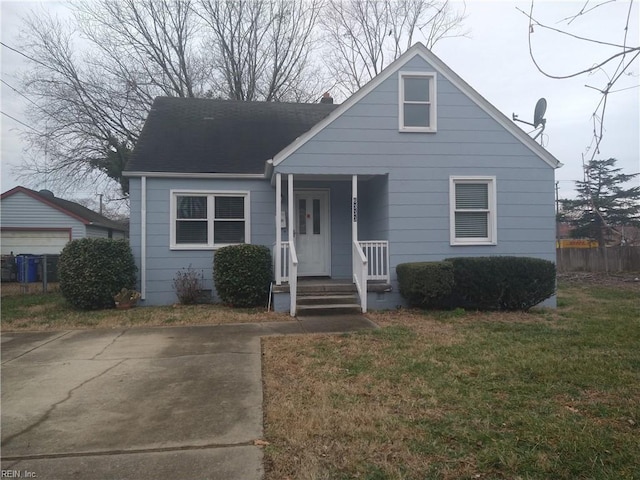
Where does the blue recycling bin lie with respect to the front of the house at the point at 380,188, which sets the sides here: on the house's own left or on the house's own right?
on the house's own right

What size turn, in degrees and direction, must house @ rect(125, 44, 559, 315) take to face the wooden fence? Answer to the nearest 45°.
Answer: approximately 135° to its left

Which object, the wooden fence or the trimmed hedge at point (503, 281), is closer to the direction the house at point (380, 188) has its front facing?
the trimmed hedge

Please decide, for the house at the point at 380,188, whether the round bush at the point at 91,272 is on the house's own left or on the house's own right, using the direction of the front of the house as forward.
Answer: on the house's own right

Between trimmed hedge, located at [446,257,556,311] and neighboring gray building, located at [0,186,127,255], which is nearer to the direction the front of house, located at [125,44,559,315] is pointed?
the trimmed hedge

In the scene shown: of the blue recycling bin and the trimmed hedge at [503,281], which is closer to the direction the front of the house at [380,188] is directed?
the trimmed hedge

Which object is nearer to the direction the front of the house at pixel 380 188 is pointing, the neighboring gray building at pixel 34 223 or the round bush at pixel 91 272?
the round bush

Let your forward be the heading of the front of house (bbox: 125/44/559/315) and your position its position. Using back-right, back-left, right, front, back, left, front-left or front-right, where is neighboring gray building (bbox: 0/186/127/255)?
back-right

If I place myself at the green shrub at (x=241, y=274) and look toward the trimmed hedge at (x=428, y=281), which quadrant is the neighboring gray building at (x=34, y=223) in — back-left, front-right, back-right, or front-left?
back-left

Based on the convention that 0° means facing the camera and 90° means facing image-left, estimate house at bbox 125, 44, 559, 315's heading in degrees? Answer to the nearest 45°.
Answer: approximately 0°

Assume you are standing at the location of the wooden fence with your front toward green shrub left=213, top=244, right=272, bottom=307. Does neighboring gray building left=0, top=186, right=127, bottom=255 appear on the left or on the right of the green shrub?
right
